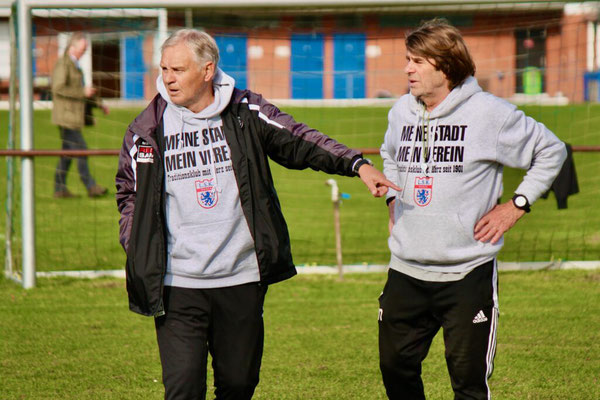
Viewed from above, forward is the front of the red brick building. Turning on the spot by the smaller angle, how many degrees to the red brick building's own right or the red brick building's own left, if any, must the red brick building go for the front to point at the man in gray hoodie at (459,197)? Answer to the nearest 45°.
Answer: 0° — it already faces them

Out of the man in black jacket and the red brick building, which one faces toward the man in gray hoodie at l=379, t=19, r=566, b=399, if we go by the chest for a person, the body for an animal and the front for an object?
the red brick building

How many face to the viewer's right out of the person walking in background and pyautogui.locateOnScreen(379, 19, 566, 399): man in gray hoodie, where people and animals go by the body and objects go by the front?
1

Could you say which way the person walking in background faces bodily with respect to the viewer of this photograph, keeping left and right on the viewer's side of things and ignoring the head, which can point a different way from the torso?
facing to the right of the viewer

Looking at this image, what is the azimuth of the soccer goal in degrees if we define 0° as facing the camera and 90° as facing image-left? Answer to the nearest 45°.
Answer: approximately 0°

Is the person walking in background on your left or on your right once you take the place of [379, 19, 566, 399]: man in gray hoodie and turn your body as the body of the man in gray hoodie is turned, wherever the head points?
on your right

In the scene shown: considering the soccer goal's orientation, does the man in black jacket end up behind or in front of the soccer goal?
in front

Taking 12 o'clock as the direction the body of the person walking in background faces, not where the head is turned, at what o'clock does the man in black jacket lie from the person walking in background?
The man in black jacket is roughly at 3 o'clock from the person walking in background.

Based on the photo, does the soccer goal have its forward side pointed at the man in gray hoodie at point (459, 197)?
yes

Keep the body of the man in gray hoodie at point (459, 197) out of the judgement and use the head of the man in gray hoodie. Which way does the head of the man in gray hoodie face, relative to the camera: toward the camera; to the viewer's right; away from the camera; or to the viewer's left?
to the viewer's left

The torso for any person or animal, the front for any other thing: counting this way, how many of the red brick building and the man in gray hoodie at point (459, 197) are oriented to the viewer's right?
0

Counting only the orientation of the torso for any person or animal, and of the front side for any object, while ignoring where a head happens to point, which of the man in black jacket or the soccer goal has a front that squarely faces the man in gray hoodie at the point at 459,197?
the soccer goal
